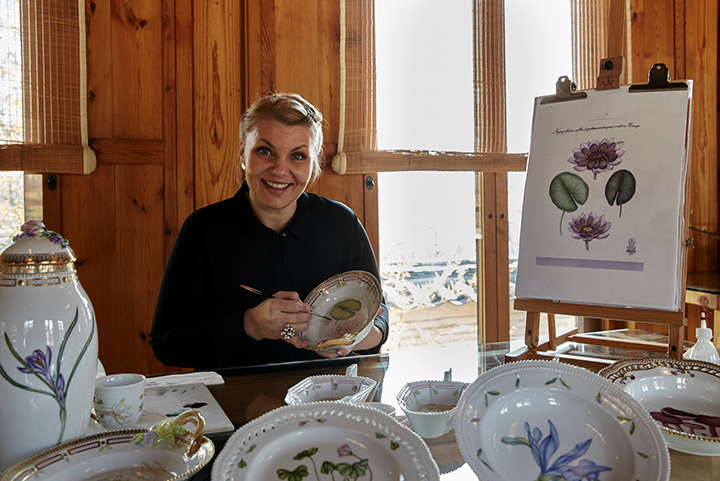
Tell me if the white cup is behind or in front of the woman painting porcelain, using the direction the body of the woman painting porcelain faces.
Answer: in front

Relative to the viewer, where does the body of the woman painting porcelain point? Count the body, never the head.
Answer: toward the camera

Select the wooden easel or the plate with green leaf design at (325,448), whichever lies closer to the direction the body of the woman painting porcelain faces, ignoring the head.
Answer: the plate with green leaf design

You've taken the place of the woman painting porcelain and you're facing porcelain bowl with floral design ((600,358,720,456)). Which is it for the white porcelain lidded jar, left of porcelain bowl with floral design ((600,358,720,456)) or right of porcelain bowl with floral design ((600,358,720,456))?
right

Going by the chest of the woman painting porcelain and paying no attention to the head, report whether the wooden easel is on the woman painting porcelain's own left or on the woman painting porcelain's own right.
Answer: on the woman painting porcelain's own left

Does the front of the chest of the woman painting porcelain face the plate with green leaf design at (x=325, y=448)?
yes

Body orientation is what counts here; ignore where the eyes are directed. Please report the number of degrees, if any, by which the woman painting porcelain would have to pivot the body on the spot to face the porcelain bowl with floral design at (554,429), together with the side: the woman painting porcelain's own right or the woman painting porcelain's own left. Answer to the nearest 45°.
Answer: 0° — they already face it

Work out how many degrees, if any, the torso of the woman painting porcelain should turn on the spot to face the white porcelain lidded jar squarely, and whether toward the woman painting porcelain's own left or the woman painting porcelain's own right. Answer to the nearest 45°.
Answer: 0° — they already face it

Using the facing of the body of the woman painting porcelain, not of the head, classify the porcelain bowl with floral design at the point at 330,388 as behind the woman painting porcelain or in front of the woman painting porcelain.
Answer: in front

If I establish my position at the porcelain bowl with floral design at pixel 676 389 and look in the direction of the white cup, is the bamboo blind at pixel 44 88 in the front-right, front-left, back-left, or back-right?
front-right

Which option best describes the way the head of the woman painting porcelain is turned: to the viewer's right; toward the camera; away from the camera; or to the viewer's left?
toward the camera
